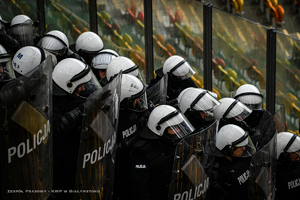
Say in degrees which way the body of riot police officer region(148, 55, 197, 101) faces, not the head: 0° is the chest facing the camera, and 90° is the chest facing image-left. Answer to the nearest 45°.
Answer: approximately 315°

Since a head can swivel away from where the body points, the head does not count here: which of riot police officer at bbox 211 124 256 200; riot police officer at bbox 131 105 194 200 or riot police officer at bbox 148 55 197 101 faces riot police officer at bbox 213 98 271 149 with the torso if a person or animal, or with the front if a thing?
riot police officer at bbox 148 55 197 101

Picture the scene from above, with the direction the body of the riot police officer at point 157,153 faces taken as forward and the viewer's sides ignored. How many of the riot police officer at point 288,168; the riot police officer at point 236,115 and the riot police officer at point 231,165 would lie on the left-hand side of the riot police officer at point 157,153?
3

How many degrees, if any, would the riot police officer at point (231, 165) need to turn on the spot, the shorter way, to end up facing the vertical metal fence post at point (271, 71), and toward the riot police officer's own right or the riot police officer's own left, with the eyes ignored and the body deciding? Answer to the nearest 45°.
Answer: approximately 135° to the riot police officer's own left

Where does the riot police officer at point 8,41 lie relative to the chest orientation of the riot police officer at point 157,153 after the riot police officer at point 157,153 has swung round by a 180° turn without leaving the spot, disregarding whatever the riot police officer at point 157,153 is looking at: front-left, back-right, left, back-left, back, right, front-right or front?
front

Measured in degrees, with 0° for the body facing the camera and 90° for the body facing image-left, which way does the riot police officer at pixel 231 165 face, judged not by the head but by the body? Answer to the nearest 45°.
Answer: approximately 315°

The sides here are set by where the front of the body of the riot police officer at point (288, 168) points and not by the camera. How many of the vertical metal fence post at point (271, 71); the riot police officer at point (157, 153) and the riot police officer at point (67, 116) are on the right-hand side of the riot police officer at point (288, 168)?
2

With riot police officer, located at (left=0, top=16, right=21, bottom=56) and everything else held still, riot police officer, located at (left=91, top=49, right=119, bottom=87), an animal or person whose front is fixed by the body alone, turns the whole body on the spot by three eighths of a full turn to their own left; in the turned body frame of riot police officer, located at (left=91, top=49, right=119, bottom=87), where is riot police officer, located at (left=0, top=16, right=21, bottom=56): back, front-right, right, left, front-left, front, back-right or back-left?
left

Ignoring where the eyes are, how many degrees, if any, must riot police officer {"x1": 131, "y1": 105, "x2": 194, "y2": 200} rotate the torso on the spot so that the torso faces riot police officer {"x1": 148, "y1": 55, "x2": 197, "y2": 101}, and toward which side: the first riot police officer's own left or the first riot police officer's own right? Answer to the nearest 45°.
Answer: approximately 135° to the first riot police officer's own left

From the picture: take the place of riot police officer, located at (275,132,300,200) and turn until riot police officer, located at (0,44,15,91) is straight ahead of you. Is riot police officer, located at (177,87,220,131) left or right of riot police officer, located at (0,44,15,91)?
right

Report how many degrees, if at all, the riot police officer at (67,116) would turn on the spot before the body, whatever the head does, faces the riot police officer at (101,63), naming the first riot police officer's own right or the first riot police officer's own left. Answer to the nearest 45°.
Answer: approximately 90° to the first riot police officer's own left
